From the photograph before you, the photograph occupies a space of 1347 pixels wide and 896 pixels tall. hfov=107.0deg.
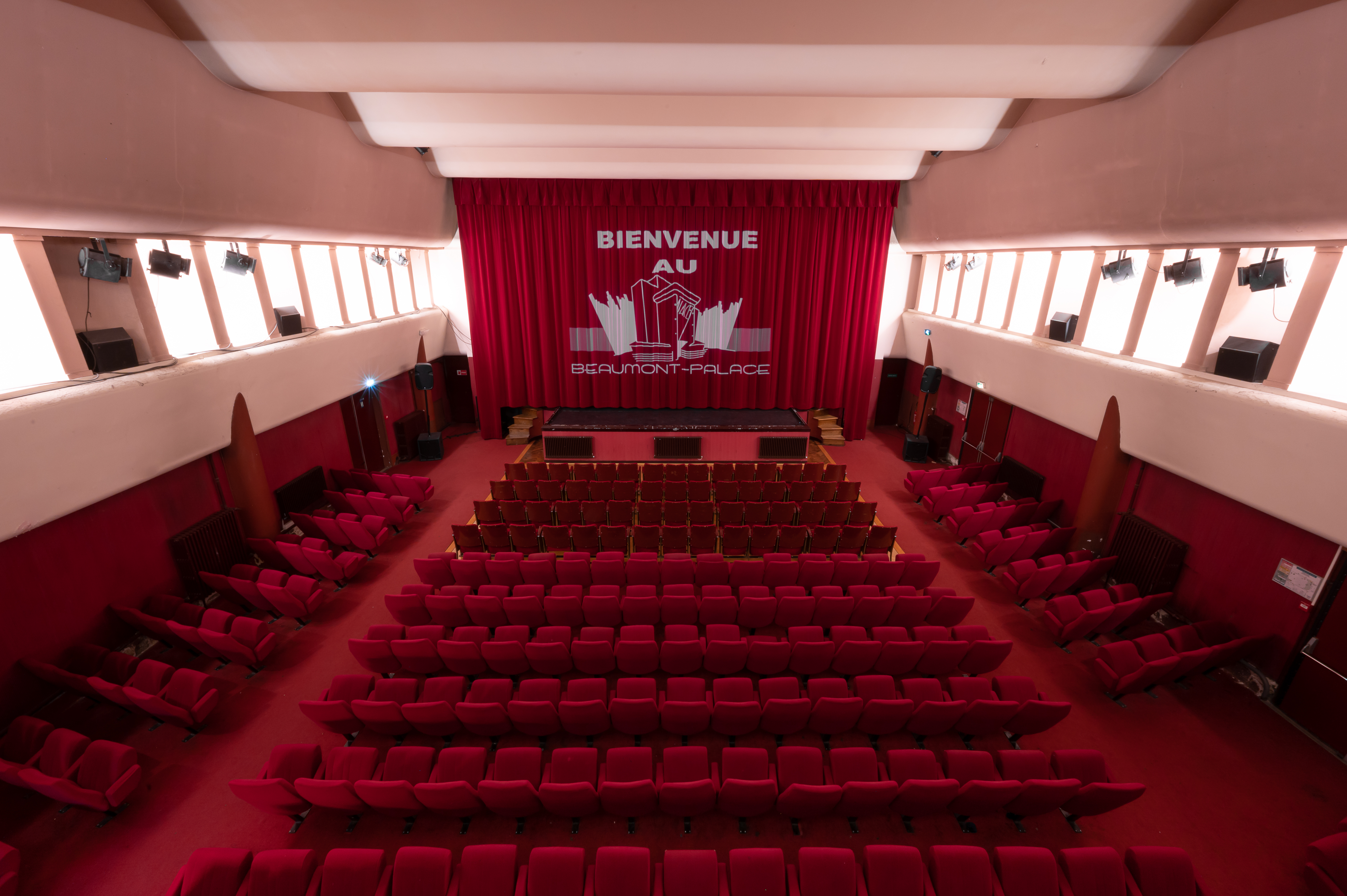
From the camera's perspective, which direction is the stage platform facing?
toward the camera

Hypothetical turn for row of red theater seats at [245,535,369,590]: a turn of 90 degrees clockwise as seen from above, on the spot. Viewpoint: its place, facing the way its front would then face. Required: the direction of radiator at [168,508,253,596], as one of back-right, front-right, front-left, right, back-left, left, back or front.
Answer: back

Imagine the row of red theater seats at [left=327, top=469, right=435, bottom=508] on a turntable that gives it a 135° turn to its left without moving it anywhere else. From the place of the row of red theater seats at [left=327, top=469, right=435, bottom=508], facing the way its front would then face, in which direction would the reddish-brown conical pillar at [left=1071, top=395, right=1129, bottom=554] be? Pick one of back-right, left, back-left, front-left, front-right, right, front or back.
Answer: back-left

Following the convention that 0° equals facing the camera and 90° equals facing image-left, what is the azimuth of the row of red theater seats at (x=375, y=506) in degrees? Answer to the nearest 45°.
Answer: approximately 225°

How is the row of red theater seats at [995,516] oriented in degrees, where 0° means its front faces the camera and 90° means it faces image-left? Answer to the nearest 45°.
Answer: approximately 135°

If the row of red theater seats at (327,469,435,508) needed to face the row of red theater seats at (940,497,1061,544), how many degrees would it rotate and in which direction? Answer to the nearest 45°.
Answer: approximately 90° to its right

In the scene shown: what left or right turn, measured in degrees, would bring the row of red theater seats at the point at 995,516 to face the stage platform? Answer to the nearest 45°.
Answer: approximately 45° to its left

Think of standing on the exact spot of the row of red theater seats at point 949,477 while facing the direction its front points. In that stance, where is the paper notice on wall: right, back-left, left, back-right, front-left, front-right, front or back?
back

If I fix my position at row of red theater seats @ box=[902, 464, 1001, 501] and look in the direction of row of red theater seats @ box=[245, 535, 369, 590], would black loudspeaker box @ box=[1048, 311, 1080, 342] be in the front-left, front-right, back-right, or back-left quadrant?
back-left

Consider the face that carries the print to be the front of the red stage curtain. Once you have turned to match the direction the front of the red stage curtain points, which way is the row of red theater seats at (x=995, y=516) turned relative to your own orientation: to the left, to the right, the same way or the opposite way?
the opposite way

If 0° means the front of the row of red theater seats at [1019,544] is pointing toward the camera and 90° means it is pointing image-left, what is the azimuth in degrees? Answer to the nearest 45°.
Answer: approximately 135°

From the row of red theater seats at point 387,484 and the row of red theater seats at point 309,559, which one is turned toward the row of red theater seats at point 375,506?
the row of red theater seats at point 309,559

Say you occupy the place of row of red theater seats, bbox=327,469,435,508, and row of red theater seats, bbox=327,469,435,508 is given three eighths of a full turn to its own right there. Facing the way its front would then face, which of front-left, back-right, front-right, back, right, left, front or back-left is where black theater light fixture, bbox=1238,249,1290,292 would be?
front-left

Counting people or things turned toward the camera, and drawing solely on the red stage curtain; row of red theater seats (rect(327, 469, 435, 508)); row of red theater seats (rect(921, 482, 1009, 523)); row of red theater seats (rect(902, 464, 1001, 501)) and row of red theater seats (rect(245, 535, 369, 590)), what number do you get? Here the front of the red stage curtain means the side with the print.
1

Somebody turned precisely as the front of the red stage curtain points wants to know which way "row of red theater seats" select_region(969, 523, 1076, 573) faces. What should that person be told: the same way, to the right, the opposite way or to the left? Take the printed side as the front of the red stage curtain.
the opposite way

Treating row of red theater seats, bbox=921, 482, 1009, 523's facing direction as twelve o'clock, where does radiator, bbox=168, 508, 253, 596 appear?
The radiator is roughly at 9 o'clock from the row of red theater seats.

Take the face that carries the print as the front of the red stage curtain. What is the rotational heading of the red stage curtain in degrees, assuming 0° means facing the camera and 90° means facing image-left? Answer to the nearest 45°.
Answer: approximately 0°

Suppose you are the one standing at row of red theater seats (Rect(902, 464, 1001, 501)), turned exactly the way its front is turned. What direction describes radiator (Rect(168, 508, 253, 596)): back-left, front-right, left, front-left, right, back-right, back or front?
left

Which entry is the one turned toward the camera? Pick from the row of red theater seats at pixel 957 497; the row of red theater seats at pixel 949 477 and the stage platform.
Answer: the stage platform

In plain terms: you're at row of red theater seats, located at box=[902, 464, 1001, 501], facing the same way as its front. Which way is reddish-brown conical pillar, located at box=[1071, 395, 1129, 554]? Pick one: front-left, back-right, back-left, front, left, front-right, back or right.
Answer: back

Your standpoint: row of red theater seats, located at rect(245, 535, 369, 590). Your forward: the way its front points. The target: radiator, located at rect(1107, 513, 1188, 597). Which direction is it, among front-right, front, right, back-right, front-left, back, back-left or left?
right
